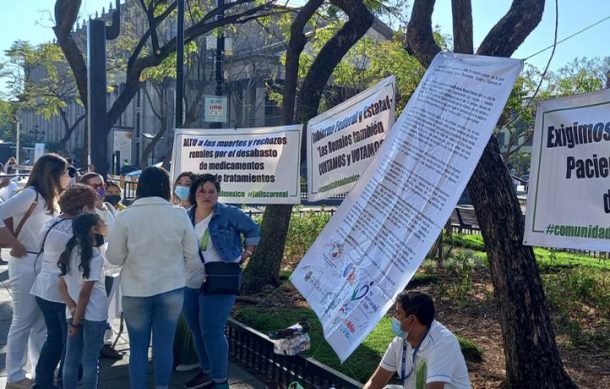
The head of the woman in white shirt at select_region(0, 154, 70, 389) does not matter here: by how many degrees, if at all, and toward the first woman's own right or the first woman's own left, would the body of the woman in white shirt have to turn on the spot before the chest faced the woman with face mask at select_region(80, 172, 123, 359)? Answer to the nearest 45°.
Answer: approximately 45° to the first woman's own left

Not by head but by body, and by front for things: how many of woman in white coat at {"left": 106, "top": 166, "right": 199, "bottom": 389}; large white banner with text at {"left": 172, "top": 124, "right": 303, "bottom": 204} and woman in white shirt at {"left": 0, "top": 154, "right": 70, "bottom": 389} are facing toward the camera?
1

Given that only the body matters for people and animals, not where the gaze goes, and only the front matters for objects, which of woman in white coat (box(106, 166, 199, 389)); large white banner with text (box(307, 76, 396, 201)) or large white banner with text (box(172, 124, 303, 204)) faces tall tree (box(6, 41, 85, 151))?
the woman in white coat

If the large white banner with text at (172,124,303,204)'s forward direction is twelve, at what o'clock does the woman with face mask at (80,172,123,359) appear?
The woman with face mask is roughly at 2 o'clock from the large white banner with text.

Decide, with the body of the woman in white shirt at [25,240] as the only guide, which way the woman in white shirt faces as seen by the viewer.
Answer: to the viewer's right

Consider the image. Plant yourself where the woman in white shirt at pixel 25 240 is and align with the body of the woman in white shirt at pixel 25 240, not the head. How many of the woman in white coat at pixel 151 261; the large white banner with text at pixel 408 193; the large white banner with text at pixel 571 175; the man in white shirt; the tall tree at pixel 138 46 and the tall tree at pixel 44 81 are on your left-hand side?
2

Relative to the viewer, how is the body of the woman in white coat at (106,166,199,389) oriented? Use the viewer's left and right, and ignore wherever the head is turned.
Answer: facing away from the viewer

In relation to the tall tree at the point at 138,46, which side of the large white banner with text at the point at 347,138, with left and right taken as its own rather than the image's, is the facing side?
right

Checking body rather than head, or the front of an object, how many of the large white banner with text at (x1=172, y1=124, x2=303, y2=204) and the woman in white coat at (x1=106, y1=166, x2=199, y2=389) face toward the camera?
1

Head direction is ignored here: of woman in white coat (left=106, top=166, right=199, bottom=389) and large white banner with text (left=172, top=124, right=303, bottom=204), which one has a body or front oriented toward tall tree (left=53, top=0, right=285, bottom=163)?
the woman in white coat

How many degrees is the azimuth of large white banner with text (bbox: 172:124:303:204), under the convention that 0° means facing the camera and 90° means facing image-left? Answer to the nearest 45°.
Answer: approximately 0°

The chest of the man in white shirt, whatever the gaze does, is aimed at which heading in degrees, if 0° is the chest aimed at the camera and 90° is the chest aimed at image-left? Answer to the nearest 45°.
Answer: approximately 45°
